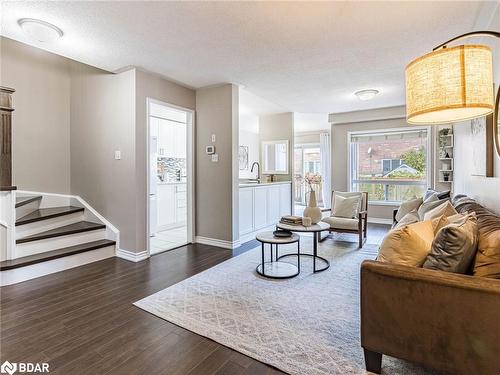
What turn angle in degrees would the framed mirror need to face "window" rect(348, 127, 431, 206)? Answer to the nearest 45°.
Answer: approximately 90° to its left

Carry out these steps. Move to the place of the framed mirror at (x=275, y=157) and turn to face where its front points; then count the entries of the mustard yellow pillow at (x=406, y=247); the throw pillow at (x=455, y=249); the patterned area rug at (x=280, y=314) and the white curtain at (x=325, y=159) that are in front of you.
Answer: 3

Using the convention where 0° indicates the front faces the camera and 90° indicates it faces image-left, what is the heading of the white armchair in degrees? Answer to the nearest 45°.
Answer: approximately 45°

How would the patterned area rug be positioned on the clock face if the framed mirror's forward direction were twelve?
The patterned area rug is roughly at 12 o'clock from the framed mirror.

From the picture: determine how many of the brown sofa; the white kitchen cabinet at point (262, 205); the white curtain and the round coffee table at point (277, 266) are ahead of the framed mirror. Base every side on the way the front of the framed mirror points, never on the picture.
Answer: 3

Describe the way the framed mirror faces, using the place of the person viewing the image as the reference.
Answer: facing the viewer

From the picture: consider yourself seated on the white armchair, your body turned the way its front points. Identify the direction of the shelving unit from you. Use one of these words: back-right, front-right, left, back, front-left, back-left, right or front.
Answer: back

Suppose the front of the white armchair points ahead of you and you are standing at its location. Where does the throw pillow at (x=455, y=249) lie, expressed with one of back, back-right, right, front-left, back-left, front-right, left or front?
front-left

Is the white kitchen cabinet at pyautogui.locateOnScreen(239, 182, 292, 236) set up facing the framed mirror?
no

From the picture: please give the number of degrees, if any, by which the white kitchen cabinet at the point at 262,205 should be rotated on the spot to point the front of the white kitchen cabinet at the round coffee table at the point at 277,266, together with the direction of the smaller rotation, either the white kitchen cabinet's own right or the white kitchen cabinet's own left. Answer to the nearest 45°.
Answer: approximately 45° to the white kitchen cabinet's own right

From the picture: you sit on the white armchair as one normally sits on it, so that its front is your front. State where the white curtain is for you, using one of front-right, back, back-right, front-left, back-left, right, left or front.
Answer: back-right

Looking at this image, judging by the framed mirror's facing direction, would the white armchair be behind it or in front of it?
in front

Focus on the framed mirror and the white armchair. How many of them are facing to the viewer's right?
0

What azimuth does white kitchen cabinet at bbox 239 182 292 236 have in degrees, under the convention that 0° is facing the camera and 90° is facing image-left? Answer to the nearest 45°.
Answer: approximately 315°
